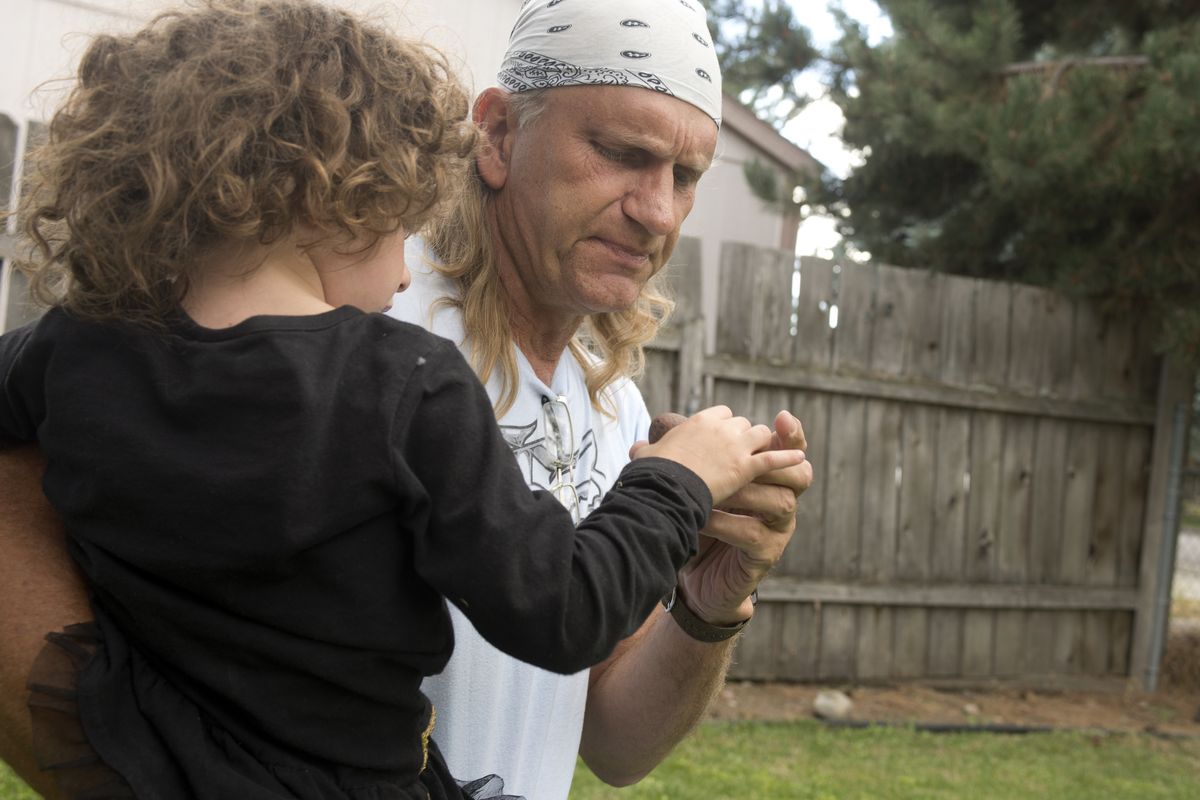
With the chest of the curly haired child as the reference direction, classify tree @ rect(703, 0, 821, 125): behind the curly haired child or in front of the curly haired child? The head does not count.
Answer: in front

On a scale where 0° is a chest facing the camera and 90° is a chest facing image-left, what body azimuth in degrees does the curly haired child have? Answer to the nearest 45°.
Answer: approximately 225°

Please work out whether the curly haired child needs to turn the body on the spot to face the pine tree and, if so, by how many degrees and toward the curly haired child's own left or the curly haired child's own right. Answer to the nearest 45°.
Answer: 0° — they already face it

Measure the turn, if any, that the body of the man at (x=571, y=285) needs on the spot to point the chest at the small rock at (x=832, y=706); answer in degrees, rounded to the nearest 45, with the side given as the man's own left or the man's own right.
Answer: approximately 90° to the man's own left

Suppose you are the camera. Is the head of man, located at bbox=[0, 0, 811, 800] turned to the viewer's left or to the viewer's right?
to the viewer's right

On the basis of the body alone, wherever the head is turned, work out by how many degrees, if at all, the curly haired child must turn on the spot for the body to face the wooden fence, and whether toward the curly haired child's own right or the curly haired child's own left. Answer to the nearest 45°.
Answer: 0° — they already face it

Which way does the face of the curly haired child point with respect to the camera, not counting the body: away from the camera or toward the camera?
away from the camera
